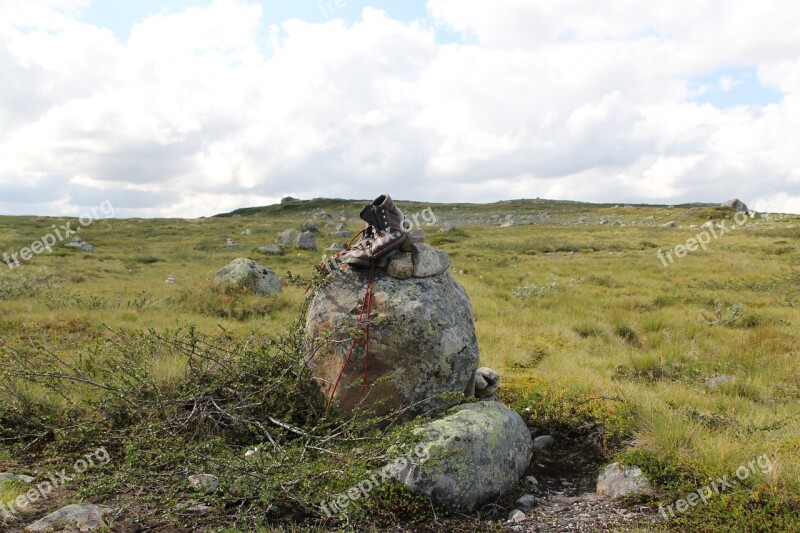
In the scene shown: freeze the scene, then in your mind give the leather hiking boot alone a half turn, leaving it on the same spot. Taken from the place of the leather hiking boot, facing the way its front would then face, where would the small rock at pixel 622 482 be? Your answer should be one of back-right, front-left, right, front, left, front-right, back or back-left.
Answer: right

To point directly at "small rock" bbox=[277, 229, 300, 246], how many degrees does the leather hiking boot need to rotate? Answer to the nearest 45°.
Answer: approximately 135° to its right

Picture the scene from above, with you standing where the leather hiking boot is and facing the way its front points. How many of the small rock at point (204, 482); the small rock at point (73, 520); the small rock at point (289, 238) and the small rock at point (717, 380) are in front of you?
2

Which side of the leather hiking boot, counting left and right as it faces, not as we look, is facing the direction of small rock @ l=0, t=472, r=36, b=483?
front

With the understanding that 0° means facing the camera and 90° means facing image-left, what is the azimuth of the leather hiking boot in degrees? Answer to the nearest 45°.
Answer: approximately 45°

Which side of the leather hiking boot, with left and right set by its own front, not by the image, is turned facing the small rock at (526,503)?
left

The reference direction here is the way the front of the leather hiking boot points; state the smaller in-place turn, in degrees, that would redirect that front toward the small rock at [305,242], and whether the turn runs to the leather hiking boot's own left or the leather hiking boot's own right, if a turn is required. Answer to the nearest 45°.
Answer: approximately 135° to the leather hiking boot's own right

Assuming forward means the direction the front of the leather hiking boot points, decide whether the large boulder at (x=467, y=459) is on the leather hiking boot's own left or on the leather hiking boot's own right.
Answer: on the leather hiking boot's own left
